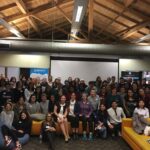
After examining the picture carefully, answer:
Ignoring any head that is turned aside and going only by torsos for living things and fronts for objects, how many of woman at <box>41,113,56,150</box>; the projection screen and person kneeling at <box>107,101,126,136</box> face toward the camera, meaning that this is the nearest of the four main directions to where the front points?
3

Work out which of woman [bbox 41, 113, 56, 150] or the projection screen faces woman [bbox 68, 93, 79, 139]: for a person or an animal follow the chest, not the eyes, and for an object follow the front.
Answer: the projection screen

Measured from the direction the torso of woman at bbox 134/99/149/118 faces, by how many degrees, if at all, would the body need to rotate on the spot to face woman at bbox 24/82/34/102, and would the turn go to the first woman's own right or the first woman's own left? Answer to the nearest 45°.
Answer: approximately 90° to the first woman's own right

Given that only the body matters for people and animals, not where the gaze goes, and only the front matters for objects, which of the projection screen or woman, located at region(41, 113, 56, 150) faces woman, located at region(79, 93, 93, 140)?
the projection screen

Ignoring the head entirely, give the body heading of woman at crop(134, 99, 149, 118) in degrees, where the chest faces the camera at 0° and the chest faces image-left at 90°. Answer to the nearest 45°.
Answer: approximately 0°

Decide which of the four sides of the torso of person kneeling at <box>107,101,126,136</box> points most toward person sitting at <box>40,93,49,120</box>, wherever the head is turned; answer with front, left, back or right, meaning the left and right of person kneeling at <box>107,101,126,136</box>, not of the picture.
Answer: right
